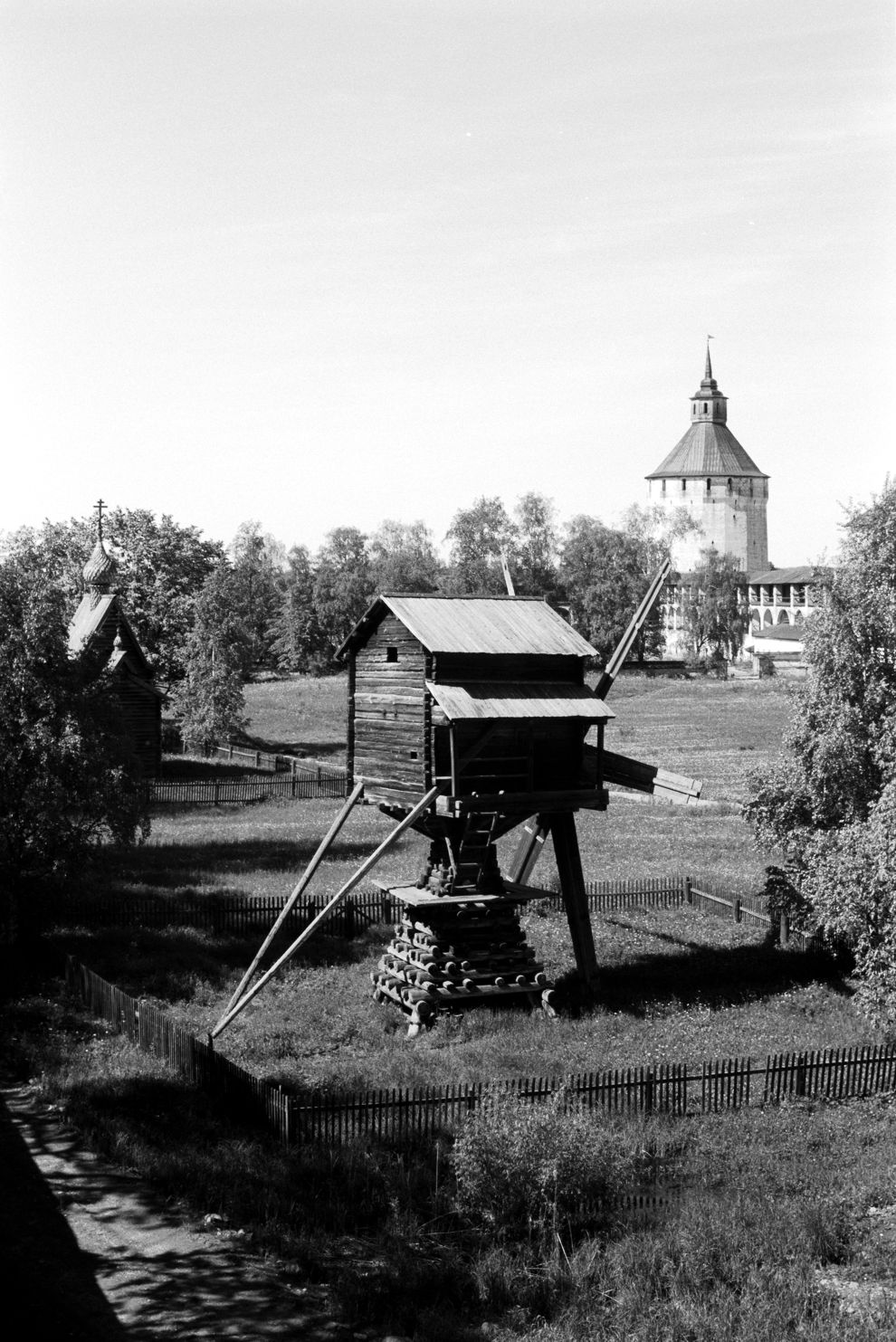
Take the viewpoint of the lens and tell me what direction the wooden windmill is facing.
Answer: facing away from the viewer and to the right of the viewer

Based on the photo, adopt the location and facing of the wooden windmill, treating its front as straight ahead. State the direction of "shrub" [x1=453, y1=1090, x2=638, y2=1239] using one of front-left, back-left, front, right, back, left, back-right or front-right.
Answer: back-right

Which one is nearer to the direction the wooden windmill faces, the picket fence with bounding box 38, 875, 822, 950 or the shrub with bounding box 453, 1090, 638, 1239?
the picket fence
